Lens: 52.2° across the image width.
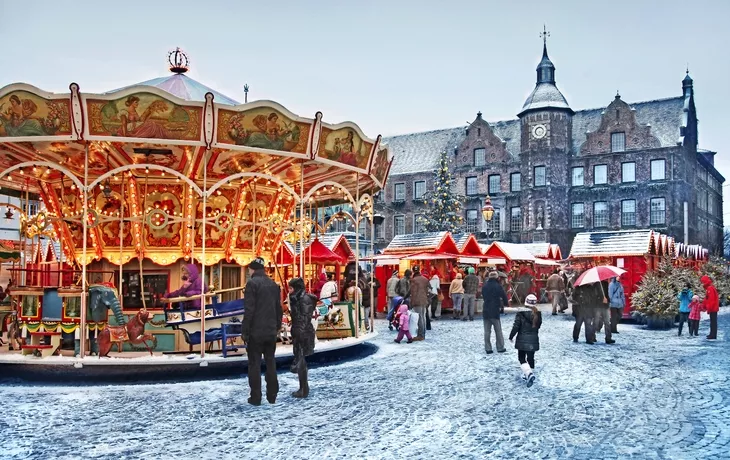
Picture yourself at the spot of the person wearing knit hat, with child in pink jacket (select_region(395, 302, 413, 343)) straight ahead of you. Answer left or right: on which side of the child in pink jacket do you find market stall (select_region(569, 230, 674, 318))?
right

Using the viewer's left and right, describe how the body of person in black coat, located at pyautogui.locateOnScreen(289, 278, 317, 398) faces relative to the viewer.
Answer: facing to the left of the viewer

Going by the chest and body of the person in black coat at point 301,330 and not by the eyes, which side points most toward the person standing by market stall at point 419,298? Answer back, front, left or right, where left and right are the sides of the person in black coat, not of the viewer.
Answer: right

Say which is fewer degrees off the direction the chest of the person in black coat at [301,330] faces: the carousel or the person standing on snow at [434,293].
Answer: the carousel

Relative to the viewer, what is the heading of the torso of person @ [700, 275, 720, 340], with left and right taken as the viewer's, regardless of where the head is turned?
facing to the left of the viewer
